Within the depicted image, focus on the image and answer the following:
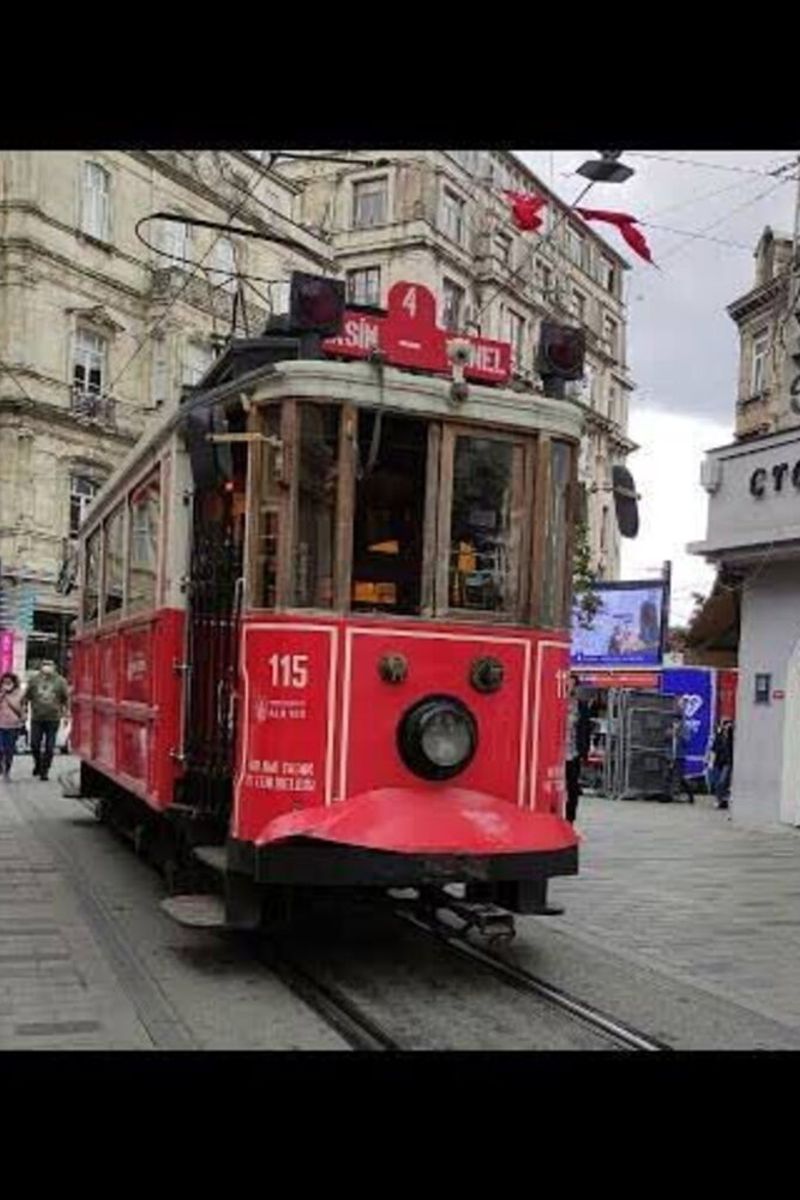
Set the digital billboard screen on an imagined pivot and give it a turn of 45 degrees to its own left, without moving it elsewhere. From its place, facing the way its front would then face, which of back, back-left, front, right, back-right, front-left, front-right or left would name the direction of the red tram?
front-right

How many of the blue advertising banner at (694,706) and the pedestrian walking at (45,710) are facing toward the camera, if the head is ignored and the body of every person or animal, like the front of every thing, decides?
2

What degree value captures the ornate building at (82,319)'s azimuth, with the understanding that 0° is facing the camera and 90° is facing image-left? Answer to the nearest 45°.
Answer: approximately 315°

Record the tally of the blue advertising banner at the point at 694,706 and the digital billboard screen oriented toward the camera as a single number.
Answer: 2

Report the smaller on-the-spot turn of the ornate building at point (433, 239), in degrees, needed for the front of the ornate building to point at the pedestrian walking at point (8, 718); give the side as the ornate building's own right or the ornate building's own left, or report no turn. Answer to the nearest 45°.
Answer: approximately 45° to the ornate building's own right

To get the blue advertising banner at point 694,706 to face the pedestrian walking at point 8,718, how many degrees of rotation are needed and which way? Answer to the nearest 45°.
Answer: approximately 45° to its right

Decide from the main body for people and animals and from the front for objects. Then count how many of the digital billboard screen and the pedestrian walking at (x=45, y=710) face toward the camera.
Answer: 2

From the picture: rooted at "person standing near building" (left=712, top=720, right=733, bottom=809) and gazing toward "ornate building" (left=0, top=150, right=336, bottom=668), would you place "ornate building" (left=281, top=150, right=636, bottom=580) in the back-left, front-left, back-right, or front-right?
front-right

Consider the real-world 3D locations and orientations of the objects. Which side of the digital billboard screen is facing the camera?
front

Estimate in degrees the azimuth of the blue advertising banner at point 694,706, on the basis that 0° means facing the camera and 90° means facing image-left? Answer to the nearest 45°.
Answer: approximately 0°

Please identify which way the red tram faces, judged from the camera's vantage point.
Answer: facing the viewer and to the right of the viewer

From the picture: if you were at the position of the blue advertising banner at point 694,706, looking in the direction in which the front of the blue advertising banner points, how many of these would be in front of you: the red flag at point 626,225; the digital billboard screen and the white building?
2

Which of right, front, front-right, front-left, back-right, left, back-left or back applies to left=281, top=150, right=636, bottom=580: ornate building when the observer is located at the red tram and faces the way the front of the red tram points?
back-left

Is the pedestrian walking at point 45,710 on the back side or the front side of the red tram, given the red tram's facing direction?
on the back side

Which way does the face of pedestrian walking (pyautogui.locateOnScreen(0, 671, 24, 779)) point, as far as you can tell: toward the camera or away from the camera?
toward the camera

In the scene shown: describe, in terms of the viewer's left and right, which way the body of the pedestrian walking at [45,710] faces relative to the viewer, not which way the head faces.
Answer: facing the viewer
